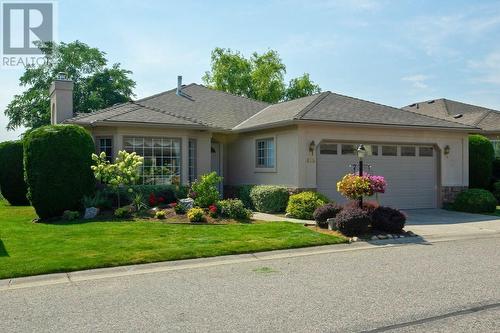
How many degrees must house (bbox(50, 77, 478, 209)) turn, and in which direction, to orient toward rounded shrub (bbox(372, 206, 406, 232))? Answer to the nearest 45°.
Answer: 0° — it already faces it

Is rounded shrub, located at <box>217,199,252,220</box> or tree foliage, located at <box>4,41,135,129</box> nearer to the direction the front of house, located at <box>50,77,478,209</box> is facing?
the rounded shrub

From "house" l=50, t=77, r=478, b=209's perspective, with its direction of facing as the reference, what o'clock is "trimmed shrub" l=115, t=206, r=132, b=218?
The trimmed shrub is roughly at 2 o'clock from the house.

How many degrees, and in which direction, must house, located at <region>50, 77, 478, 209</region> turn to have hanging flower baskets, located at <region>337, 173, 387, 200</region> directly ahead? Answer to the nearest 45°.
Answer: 0° — it already faces it

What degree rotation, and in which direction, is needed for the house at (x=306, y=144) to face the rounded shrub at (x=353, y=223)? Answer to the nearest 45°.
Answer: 0° — it already faces it

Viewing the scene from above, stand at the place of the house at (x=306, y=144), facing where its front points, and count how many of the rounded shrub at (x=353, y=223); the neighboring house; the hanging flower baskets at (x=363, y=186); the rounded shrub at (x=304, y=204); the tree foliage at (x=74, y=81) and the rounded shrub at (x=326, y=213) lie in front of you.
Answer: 4

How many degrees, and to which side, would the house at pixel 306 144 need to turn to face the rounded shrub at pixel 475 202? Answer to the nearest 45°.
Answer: approximately 90° to its left

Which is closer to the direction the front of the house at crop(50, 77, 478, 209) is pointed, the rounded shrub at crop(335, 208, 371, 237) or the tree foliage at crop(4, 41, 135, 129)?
the rounded shrub

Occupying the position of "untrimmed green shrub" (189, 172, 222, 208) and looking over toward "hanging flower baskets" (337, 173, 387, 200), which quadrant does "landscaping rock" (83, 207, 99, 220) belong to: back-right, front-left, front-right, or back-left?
back-right

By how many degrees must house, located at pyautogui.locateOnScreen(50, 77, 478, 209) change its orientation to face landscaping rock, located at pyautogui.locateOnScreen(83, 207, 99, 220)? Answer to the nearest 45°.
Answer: approximately 45° to its right

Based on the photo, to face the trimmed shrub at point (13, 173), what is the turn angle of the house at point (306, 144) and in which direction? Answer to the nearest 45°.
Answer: approximately 90° to its right

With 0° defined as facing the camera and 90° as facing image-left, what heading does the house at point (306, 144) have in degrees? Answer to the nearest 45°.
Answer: approximately 0°

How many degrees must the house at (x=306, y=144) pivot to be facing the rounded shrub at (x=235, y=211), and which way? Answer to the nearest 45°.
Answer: approximately 45° to its right
